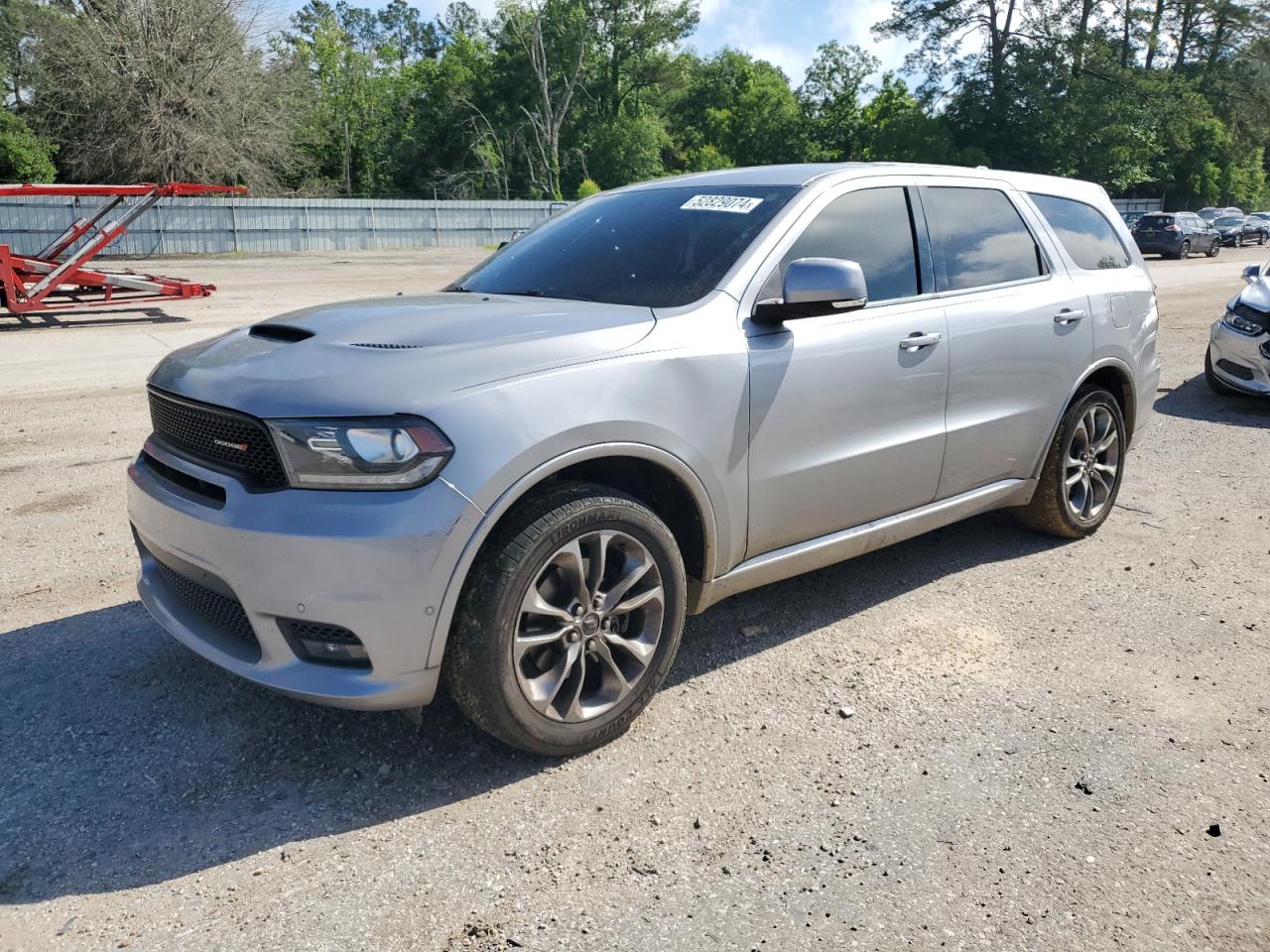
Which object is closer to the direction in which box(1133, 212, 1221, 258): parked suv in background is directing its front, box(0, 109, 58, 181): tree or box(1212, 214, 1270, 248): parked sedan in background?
the parked sedan in background

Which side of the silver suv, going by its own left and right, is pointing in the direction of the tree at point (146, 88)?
right

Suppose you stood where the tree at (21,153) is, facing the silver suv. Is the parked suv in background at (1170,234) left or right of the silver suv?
left

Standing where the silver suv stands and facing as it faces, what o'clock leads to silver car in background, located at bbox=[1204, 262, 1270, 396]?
The silver car in background is roughly at 6 o'clock from the silver suv.

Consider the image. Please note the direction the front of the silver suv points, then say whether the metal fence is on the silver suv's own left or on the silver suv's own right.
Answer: on the silver suv's own right

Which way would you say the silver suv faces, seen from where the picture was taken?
facing the viewer and to the left of the viewer

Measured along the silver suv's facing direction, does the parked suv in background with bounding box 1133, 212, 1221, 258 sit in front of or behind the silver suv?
behind

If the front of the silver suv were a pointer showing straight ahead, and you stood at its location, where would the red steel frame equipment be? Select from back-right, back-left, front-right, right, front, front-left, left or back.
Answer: right

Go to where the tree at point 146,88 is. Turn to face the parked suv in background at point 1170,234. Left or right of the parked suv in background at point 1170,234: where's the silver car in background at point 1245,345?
right

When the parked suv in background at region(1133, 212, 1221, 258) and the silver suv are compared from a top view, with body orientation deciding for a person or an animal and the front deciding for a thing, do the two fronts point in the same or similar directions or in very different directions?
very different directions

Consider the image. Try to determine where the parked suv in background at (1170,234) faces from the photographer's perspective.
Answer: facing away from the viewer and to the right of the viewer
